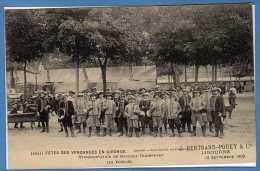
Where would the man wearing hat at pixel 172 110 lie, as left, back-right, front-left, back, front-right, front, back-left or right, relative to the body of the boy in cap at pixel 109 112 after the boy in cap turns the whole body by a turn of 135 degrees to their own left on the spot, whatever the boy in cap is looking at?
front-right

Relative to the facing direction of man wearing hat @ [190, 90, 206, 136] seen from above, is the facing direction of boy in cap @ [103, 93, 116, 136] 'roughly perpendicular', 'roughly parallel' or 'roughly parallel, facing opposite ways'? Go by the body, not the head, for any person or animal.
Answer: roughly parallel

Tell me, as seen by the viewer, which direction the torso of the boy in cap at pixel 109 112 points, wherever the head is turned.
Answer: toward the camera

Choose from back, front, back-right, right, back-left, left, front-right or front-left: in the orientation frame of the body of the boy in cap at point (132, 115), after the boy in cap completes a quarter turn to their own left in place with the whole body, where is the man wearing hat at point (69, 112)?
back

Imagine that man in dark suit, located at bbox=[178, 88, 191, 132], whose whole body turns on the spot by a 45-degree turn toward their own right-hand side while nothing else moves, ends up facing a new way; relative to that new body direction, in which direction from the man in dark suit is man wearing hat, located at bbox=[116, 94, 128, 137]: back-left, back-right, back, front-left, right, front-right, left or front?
front-right

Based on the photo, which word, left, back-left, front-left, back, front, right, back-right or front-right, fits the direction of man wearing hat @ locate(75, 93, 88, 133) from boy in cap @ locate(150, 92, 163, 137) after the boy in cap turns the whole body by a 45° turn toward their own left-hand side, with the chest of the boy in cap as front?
back-right

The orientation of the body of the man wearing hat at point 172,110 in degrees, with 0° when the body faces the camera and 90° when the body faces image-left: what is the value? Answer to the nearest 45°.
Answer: approximately 0°

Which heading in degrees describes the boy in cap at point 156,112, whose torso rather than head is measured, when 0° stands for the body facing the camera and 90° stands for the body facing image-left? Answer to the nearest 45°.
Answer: approximately 0°

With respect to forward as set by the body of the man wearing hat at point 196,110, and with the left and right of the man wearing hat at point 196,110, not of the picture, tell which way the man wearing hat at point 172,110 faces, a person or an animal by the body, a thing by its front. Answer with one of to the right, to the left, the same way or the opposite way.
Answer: the same way

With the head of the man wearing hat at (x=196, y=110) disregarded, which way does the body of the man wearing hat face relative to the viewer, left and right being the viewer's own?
facing the viewer

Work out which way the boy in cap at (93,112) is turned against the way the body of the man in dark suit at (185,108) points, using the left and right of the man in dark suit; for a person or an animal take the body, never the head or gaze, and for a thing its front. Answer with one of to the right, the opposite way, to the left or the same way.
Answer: the same way
